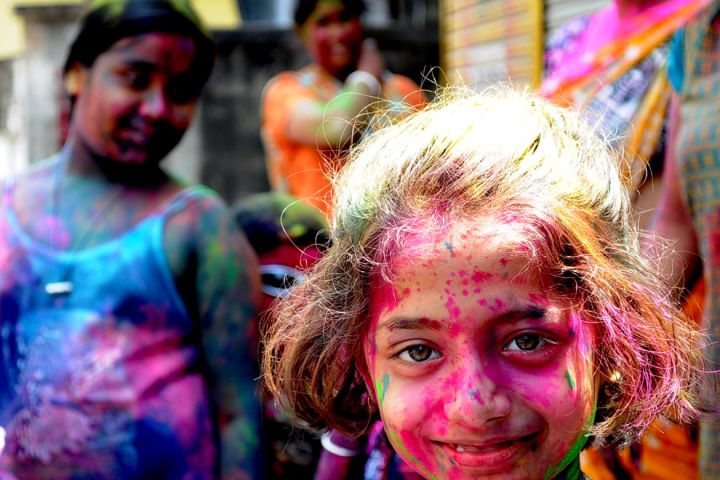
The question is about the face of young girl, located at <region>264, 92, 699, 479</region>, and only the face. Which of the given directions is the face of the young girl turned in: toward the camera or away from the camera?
toward the camera

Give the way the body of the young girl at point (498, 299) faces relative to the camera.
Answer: toward the camera
